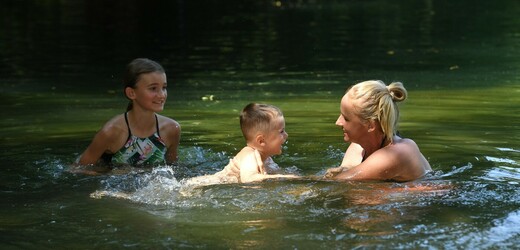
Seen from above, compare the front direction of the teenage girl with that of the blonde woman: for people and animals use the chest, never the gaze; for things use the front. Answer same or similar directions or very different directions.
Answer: very different directions

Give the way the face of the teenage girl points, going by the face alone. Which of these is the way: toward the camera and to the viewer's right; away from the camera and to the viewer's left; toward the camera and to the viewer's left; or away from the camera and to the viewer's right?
toward the camera and to the viewer's right

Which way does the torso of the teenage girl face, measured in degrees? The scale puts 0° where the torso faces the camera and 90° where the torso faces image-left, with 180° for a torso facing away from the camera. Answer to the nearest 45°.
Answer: approximately 315°

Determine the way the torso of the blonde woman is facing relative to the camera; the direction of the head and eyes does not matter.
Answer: to the viewer's left

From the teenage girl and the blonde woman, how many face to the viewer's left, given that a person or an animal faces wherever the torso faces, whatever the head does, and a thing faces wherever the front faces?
1

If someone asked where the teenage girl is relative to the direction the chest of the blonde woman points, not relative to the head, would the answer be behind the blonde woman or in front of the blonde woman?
in front

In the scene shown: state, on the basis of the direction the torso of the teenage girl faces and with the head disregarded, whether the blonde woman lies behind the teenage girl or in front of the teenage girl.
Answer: in front

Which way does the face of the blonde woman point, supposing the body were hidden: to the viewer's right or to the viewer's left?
to the viewer's left
